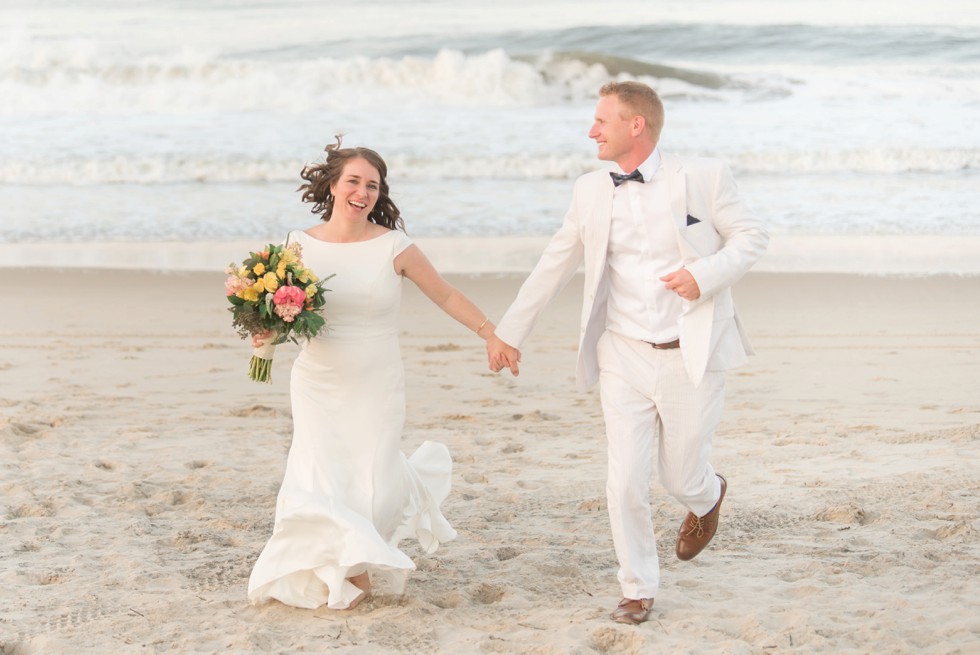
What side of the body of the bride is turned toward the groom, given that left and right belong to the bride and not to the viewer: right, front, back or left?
left

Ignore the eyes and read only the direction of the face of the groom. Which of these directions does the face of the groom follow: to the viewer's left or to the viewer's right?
to the viewer's left

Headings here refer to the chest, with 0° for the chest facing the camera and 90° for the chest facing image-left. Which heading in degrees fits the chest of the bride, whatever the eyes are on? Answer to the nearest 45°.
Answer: approximately 0°
